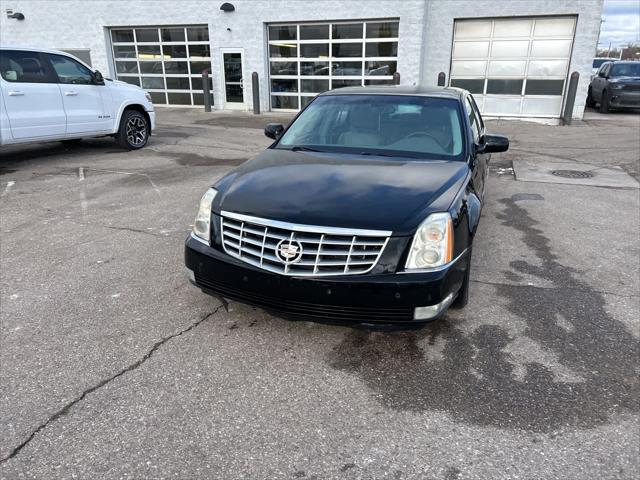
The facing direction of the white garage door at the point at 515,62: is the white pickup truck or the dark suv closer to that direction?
the white pickup truck

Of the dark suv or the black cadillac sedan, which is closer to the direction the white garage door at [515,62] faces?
the black cadillac sedan

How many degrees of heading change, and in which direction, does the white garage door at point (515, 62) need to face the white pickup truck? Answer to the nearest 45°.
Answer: approximately 45° to its right

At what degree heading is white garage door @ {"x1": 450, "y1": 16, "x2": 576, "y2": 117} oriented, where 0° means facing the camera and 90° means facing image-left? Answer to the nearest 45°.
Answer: approximately 0°

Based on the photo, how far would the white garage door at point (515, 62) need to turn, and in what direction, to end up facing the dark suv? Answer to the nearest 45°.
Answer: approximately 135° to its left

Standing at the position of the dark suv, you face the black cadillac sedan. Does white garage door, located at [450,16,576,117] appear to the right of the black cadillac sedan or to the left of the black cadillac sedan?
right

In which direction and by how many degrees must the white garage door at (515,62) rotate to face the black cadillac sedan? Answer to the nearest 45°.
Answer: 0° — it already faces it
